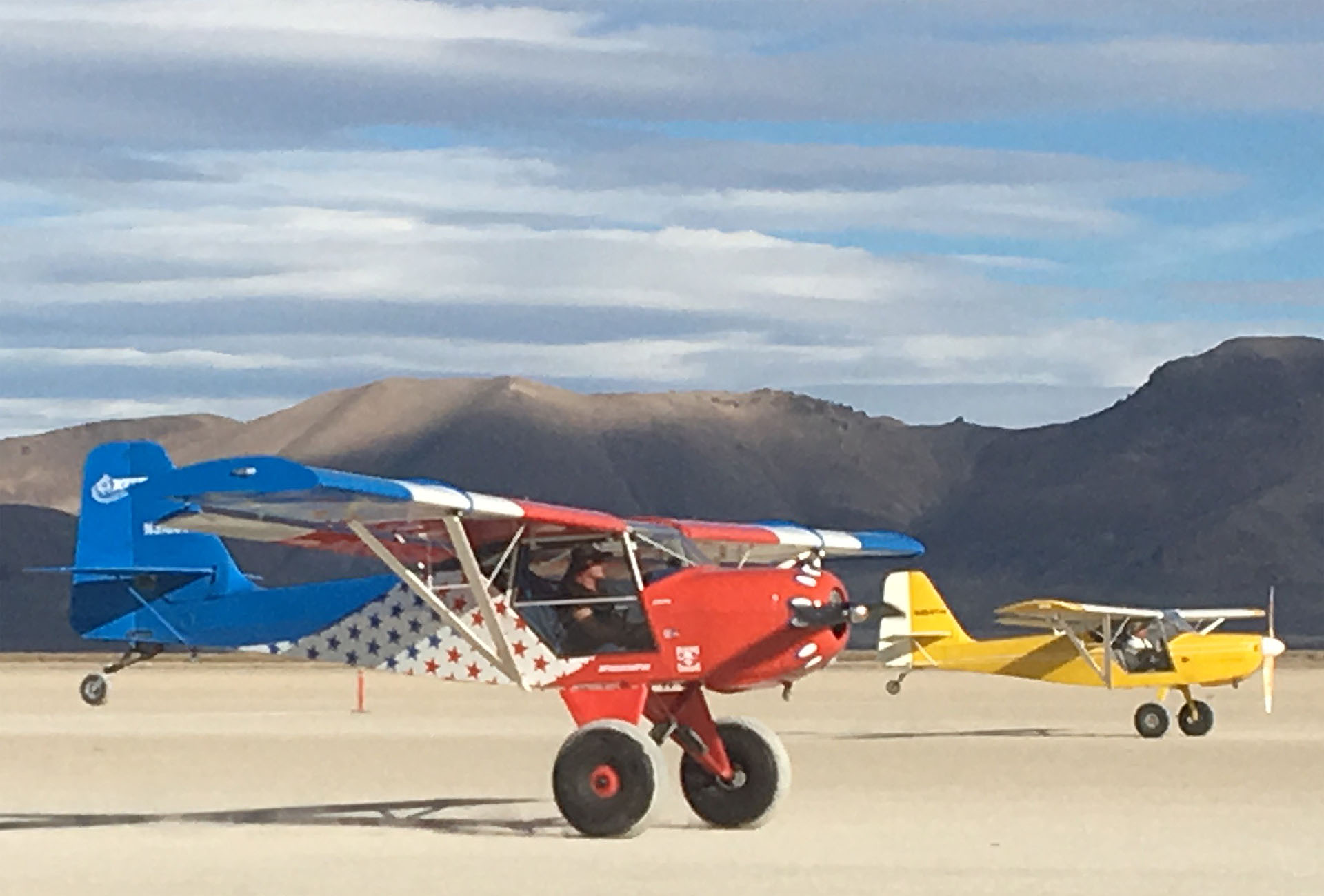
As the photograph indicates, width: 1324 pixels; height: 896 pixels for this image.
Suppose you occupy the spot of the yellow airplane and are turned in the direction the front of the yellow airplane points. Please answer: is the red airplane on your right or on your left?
on your right

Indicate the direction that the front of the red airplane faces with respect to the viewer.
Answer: facing the viewer and to the right of the viewer

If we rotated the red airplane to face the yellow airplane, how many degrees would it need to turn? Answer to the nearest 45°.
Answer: approximately 90° to its left

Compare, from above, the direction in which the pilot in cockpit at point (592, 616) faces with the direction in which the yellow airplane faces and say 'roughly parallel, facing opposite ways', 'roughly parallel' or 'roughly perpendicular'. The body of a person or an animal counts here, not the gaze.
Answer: roughly parallel

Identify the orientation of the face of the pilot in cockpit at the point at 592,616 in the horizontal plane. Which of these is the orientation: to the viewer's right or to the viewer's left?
to the viewer's right

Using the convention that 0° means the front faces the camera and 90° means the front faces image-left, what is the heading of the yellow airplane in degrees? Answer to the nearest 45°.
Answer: approximately 270°

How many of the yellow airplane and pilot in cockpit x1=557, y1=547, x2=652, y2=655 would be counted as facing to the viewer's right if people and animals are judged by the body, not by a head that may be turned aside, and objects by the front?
2

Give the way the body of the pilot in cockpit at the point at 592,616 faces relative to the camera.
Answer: to the viewer's right

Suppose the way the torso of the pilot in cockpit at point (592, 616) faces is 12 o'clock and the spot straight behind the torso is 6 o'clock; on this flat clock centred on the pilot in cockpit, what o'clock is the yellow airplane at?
The yellow airplane is roughly at 10 o'clock from the pilot in cockpit.
